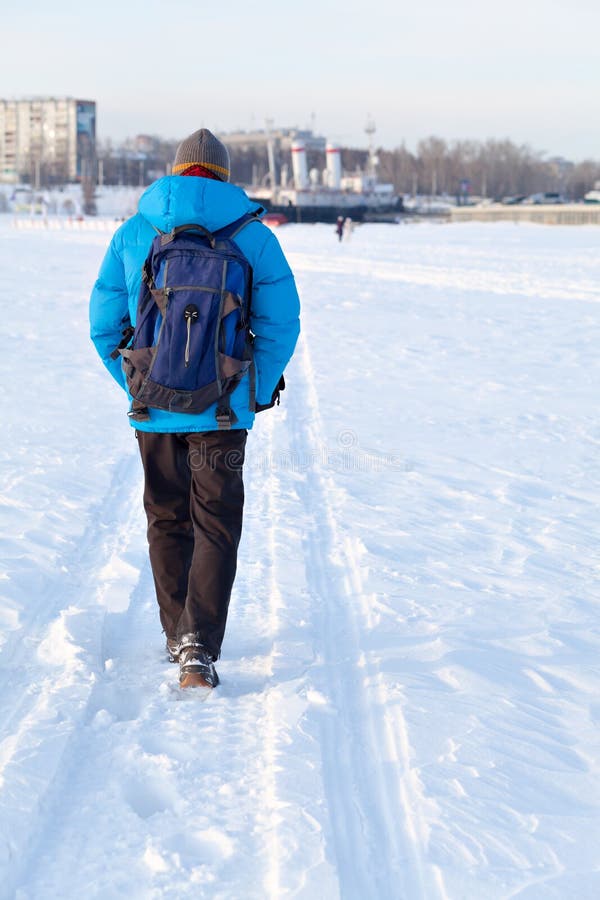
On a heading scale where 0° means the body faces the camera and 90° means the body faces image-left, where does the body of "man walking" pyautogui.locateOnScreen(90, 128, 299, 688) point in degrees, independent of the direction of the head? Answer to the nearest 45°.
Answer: approximately 180°
